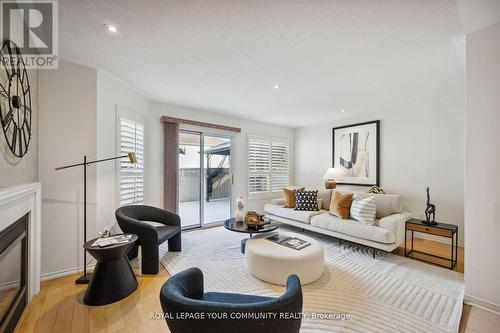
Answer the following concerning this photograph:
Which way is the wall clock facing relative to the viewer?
to the viewer's right

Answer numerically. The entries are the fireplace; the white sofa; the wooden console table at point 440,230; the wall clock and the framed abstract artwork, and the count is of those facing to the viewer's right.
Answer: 2

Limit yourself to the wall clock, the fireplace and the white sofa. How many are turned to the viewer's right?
2

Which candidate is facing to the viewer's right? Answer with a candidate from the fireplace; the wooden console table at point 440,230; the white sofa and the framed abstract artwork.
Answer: the fireplace

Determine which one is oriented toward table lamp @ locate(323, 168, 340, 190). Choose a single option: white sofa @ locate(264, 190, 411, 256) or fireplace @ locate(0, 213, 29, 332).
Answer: the fireplace

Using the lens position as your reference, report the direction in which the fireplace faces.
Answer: facing to the right of the viewer

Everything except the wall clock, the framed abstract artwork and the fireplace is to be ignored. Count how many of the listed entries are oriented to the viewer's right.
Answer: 2

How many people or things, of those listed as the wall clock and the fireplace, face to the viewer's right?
2

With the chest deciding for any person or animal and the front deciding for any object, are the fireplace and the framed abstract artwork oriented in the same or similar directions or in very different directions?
very different directions

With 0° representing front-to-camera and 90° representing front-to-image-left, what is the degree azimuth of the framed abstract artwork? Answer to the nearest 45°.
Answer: approximately 45°

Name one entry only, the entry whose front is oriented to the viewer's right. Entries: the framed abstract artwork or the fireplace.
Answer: the fireplace

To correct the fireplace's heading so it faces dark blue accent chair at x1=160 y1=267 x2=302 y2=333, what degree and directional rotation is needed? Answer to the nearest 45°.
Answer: approximately 90° to its right
